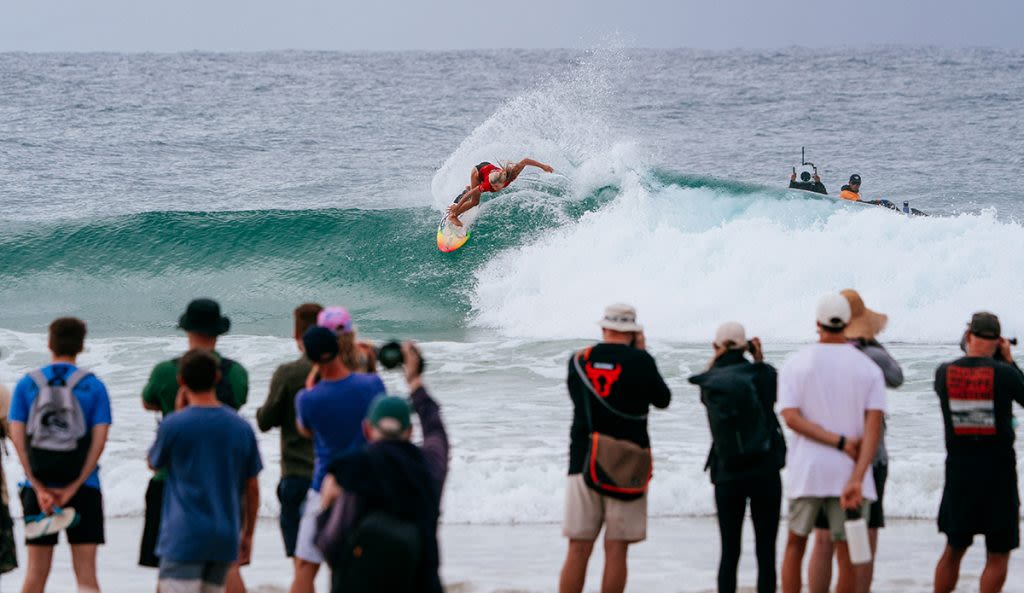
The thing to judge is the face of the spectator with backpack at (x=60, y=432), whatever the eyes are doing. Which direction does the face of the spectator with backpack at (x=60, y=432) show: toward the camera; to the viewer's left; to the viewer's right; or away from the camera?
away from the camera

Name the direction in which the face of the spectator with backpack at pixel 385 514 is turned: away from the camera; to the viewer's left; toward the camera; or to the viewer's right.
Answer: away from the camera

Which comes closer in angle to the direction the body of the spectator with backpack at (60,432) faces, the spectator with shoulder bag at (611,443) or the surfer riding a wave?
the surfer riding a wave

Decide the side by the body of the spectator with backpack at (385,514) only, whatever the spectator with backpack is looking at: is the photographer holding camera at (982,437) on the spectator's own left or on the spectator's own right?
on the spectator's own right

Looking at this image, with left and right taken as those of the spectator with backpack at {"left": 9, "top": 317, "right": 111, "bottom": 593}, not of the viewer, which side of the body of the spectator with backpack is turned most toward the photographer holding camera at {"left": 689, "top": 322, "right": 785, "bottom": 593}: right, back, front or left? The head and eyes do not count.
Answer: right

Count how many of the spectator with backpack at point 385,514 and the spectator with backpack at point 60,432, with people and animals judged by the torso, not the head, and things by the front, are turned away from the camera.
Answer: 2

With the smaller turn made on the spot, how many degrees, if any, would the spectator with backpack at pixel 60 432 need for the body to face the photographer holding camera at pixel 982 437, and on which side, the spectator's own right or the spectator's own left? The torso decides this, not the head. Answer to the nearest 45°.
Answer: approximately 90° to the spectator's own right

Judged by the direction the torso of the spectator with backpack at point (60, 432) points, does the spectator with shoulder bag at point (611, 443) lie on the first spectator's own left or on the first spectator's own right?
on the first spectator's own right

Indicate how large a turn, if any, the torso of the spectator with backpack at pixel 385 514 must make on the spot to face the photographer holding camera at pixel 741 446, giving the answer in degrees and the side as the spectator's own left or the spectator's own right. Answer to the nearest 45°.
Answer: approximately 45° to the spectator's own right

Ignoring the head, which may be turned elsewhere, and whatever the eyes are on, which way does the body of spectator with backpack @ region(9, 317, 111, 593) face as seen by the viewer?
away from the camera

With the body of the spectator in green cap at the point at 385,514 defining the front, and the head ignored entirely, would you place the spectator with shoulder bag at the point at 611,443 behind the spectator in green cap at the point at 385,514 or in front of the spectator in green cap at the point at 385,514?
in front

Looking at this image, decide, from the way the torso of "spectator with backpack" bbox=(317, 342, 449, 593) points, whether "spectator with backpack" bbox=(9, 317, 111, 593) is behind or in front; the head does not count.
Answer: in front

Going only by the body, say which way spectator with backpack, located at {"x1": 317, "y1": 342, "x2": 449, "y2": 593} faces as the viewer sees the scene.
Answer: away from the camera
